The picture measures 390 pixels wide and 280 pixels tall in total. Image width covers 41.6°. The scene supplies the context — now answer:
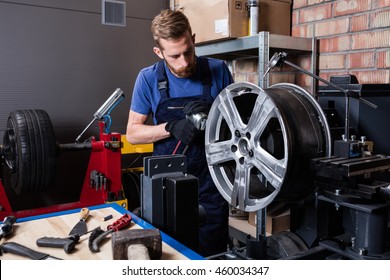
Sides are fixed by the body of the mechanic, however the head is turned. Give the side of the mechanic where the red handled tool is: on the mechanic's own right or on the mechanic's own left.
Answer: on the mechanic's own right

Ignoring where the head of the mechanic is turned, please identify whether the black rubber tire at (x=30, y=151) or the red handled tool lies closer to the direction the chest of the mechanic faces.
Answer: the red handled tool

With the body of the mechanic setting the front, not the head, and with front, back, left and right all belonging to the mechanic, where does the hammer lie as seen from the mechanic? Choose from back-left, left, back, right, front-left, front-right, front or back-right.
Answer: front-right

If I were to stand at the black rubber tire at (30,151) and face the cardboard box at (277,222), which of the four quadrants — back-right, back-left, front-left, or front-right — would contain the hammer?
front-right

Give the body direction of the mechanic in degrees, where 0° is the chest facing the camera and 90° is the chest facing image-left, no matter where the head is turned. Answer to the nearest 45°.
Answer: approximately 315°

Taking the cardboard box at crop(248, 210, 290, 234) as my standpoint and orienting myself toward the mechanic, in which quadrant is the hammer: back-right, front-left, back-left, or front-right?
front-left

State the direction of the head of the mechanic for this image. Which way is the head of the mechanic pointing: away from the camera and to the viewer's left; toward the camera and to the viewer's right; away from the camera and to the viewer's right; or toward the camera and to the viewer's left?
toward the camera and to the viewer's right

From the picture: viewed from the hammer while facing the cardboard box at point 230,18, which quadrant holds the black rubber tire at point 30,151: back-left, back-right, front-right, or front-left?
front-left

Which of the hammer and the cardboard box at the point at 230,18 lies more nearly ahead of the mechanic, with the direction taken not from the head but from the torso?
the hammer
